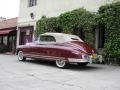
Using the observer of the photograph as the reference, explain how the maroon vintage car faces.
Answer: facing away from the viewer and to the left of the viewer
